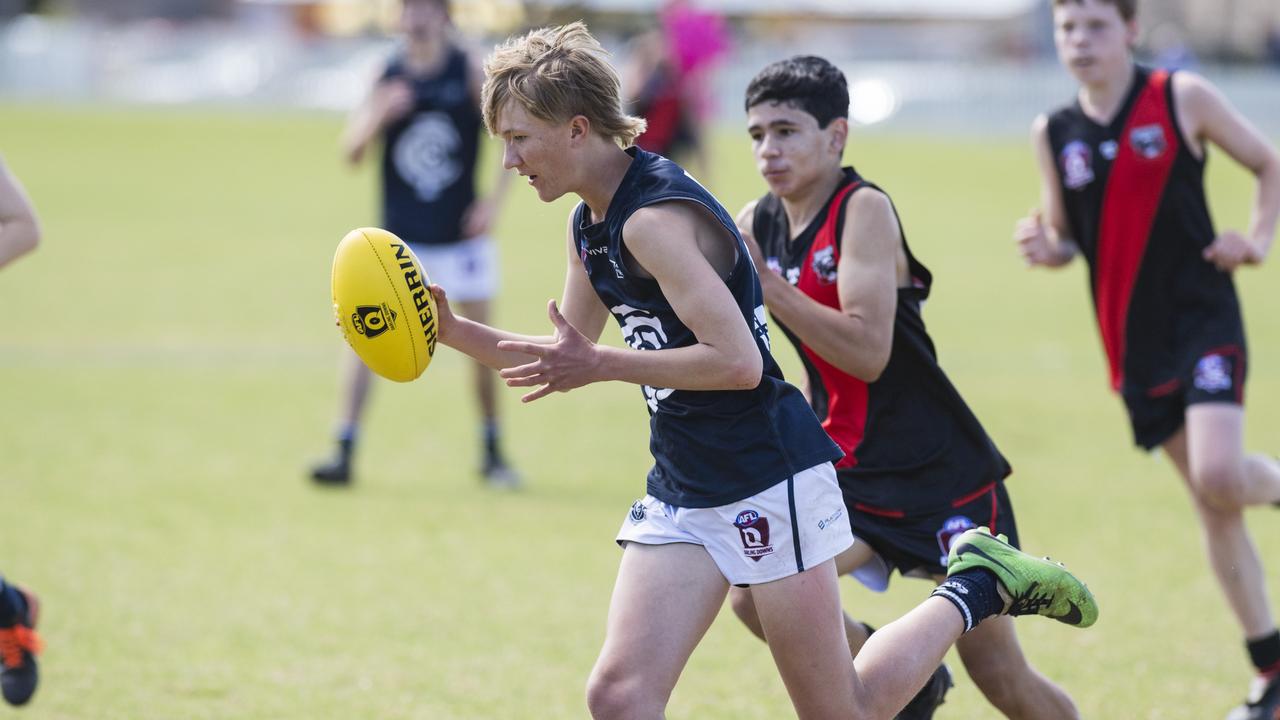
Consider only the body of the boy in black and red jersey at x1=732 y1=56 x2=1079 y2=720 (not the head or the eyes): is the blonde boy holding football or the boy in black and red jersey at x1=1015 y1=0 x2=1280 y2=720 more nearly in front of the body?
the blonde boy holding football

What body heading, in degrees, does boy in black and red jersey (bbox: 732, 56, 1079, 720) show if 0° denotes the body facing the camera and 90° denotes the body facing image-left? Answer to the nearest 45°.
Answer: approximately 45°

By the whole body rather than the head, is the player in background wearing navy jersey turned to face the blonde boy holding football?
yes

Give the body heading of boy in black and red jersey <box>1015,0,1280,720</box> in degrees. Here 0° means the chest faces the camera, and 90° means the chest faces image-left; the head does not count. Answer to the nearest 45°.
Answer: approximately 45°

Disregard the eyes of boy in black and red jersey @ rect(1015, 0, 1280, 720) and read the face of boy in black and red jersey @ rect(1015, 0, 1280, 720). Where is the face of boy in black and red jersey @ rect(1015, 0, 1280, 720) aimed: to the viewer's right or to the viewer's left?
to the viewer's left

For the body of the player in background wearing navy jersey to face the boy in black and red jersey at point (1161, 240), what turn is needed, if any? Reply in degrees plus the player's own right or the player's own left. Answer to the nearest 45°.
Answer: approximately 45° to the player's own left

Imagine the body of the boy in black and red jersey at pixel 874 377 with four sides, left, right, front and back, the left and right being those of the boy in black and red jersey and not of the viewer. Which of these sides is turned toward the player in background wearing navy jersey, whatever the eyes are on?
right

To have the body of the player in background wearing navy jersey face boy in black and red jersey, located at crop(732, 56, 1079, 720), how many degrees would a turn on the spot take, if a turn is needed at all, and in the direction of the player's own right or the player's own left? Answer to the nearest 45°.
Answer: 0° — they already face them

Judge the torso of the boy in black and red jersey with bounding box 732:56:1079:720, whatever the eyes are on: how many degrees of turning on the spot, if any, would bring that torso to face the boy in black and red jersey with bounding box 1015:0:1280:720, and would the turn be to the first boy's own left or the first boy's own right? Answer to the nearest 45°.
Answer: approximately 180°
